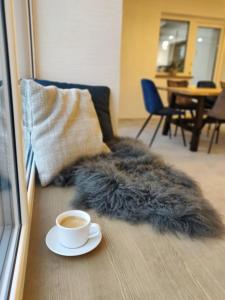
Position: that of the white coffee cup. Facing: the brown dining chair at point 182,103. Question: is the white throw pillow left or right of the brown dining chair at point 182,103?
left

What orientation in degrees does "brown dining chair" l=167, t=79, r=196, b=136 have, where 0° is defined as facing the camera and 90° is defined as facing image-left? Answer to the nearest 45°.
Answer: approximately 315°

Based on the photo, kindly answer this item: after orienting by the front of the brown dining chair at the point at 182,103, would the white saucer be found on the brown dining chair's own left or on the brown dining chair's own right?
on the brown dining chair's own right

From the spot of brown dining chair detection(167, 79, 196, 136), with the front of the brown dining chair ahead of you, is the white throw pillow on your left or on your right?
on your right

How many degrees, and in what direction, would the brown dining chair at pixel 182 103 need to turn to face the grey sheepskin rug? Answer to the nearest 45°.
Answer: approximately 45° to its right

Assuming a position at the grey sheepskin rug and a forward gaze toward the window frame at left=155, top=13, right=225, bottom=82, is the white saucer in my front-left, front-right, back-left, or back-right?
back-left

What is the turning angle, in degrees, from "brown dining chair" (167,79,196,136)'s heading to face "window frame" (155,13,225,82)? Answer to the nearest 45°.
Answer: approximately 135° to its left

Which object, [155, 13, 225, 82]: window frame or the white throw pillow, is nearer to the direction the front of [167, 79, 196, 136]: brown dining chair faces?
the white throw pillow
